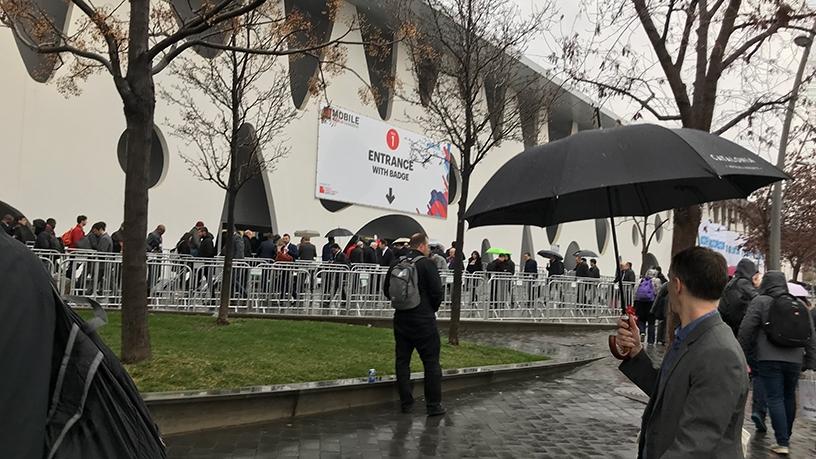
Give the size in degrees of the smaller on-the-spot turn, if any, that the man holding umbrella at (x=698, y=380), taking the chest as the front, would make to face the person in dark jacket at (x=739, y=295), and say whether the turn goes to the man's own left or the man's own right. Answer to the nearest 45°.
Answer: approximately 90° to the man's own right

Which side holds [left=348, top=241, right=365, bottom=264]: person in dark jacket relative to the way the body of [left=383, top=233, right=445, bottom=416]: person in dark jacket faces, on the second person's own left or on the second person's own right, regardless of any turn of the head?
on the second person's own left

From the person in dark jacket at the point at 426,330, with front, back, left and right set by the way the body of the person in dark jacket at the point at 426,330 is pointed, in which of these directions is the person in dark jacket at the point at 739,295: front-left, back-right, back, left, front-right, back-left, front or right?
front-right

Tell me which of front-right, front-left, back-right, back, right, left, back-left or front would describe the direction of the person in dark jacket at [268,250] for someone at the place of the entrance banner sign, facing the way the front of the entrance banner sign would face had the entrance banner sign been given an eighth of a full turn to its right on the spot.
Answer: front

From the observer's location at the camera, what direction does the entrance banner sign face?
facing the viewer and to the right of the viewer

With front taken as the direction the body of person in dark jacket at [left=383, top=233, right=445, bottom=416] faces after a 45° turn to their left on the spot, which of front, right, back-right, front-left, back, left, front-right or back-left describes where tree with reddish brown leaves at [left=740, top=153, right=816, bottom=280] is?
front-right

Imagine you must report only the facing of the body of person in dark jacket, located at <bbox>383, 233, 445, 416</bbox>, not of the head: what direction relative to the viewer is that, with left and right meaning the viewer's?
facing away from the viewer and to the right of the viewer

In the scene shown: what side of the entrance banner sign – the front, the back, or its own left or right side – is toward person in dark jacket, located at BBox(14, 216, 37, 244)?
right

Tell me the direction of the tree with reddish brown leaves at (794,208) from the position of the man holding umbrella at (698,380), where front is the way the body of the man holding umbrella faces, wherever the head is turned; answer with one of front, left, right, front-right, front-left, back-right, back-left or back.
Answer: right

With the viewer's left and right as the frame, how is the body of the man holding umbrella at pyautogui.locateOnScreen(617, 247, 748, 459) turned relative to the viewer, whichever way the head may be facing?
facing to the left of the viewer

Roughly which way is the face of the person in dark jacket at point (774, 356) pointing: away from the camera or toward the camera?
away from the camera

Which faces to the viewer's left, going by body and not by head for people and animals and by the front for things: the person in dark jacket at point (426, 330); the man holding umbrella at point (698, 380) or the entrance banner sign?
the man holding umbrella

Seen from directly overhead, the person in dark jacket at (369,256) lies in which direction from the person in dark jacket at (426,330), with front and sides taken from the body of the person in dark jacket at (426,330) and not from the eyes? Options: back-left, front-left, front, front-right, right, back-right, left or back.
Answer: front-left

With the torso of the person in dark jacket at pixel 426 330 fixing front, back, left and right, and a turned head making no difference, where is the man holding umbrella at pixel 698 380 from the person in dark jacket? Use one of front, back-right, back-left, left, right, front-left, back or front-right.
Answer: back-right

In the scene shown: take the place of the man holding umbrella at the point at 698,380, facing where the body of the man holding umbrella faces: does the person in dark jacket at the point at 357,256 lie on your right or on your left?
on your right
